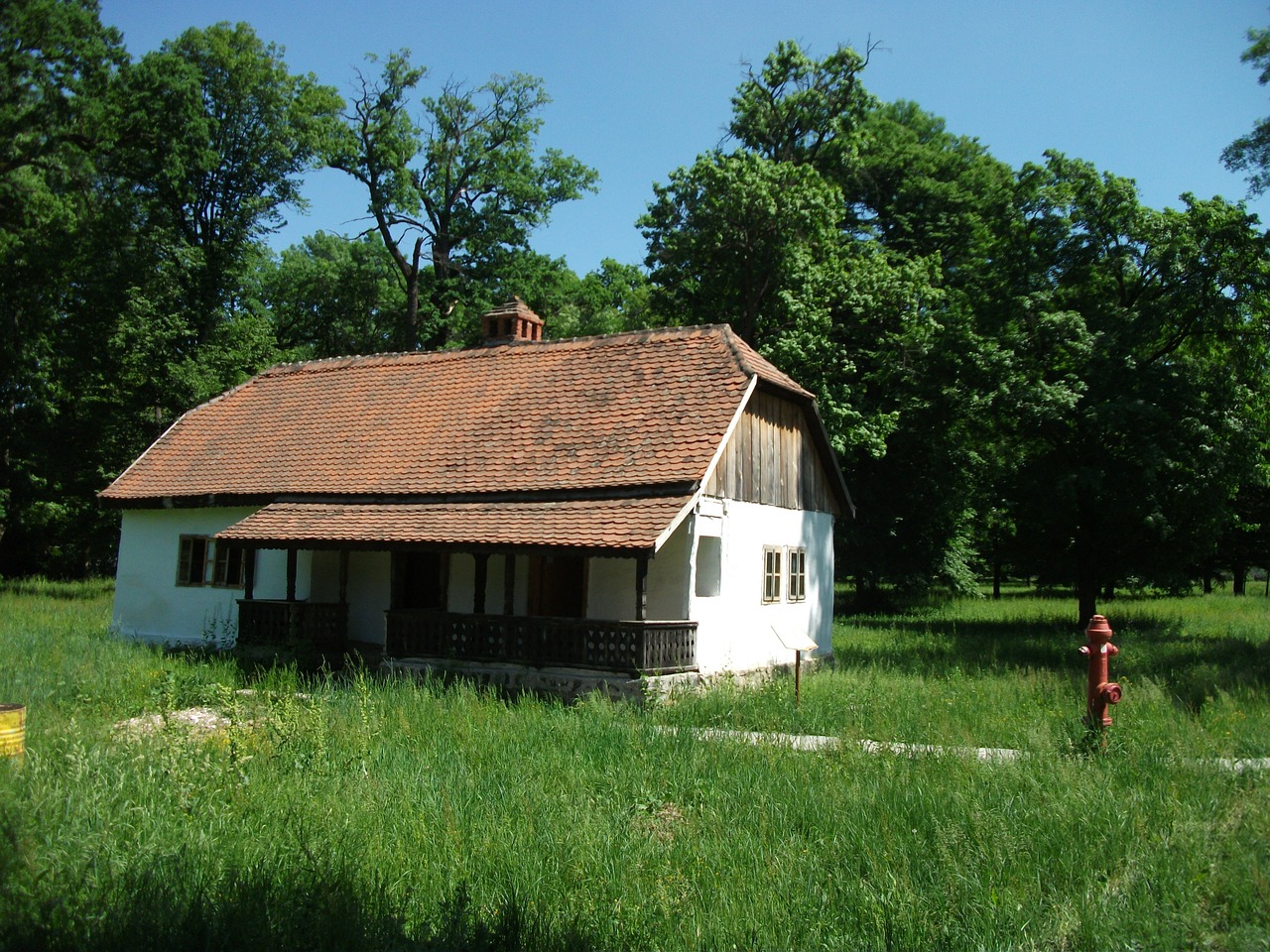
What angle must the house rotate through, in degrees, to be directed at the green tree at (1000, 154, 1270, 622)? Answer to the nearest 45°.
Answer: approximately 135° to its left

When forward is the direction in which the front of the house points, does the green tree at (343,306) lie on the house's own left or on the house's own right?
on the house's own right

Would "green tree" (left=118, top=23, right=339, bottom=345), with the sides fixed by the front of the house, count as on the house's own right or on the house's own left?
on the house's own right

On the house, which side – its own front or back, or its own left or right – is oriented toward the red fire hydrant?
left

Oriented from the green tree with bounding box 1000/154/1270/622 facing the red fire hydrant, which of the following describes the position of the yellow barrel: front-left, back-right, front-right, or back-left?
front-right

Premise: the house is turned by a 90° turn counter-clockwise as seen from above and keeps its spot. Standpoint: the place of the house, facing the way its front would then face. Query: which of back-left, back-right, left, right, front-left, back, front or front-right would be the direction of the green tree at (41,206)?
back

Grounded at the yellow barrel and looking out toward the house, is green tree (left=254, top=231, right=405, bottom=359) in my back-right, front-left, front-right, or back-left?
front-left

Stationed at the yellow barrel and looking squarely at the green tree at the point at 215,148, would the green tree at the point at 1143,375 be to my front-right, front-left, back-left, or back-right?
front-right

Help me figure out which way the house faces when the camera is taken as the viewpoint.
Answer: facing the viewer and to the left of the viewer

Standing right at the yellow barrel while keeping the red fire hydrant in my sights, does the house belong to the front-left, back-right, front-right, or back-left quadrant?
front-left

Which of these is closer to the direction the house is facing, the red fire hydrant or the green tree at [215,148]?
the red fire hydrant

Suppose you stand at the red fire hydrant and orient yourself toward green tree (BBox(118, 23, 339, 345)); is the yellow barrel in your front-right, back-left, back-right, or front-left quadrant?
front-left
